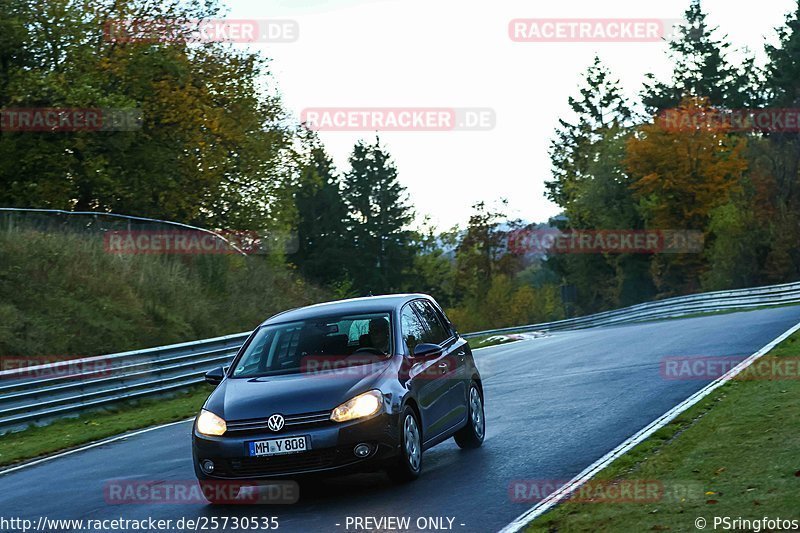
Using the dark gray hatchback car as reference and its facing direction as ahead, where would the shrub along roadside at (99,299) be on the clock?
The shrub along roadside is roughly at 4 o'clock from the dark gray hatchback car.

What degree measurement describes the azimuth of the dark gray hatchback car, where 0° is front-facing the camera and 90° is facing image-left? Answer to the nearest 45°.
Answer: approximately 45°

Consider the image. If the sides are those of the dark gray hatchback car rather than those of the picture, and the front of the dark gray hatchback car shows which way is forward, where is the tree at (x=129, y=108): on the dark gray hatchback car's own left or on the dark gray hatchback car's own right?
on the dark gray hatchback car's own right

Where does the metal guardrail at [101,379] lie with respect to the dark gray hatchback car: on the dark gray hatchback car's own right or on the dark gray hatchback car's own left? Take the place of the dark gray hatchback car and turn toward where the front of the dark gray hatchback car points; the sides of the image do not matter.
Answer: on the dark gray hatchback car's own right
